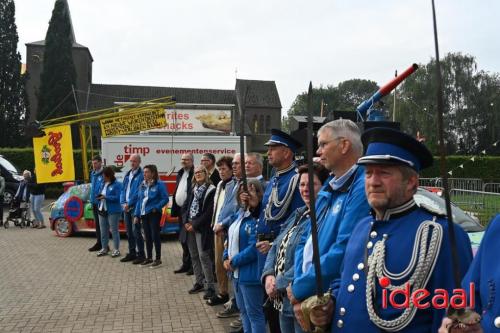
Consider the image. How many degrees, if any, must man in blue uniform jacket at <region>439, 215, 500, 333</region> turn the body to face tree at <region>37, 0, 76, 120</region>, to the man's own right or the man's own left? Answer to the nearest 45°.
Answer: approximately 90° to the man's own right

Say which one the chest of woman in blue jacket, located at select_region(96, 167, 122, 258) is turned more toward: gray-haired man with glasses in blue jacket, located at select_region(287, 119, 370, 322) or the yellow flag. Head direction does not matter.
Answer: the gray-haired man with glasses in blue jacket

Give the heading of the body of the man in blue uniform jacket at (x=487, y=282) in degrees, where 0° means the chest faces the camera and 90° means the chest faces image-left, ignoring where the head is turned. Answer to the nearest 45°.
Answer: approximately 45°

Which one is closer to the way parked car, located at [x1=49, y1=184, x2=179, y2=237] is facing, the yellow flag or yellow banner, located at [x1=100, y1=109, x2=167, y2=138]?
the yellow flag

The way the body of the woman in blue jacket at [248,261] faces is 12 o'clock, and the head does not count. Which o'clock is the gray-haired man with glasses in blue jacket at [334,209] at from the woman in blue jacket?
The gray-haired man with glasses in blue jacket is roughly at 10 o'clock from the woman in blue jacket.

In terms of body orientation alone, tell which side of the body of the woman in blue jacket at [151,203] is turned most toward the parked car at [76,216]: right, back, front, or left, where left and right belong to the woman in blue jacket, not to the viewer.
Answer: right

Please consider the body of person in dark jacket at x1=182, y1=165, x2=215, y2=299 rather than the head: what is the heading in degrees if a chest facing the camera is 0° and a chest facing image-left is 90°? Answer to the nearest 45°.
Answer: approximately 45°

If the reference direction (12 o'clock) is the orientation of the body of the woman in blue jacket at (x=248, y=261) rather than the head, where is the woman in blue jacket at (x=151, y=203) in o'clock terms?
the woman in blue jacket at (x=151, y=203) is roughly at 4 o'clock from the woman in blue jacket at (x=248, y=261).

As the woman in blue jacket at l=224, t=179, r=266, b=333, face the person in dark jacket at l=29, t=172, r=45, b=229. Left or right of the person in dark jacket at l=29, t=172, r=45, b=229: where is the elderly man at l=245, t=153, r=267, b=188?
right

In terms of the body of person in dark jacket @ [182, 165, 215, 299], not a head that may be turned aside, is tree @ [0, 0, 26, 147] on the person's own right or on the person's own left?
on the person's own right

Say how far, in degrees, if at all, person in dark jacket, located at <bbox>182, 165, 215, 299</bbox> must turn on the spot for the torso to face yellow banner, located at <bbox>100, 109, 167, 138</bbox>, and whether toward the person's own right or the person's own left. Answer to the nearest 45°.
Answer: approximately 135° to the person's own right

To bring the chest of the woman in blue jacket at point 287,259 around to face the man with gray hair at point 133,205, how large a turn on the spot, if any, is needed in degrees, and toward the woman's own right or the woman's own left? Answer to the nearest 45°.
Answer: approximately 90° to the woman's own right

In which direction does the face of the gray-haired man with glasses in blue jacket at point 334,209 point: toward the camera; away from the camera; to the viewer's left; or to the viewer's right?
to the viewer's left
